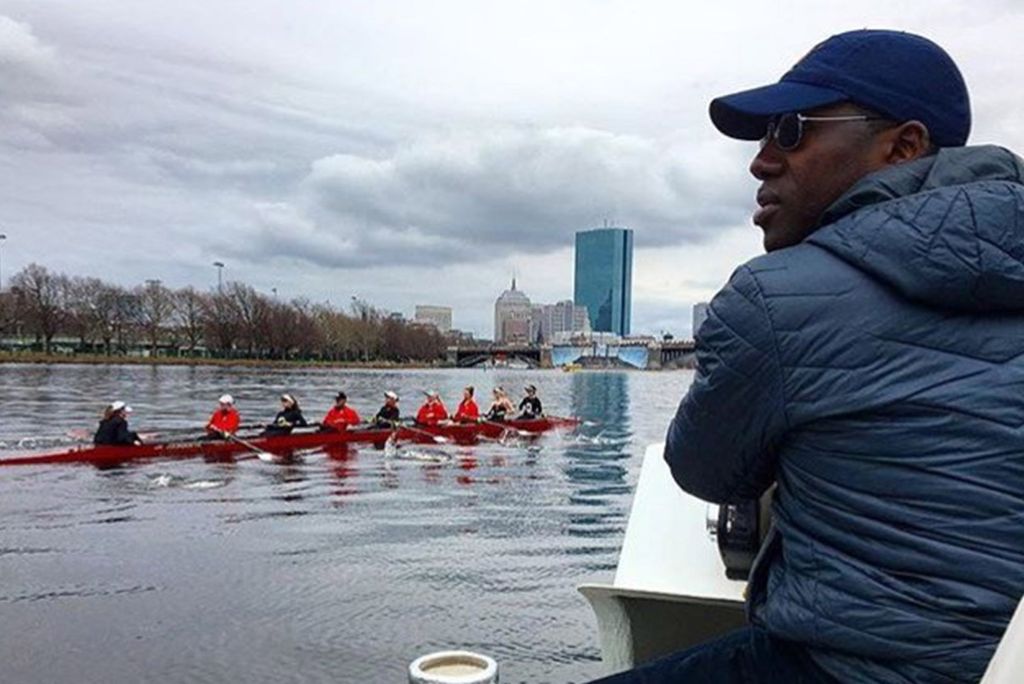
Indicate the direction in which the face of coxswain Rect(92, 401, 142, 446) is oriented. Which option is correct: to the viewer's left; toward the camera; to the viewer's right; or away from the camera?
to the viewer's right

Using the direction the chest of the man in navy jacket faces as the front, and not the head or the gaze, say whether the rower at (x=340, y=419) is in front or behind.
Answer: in front

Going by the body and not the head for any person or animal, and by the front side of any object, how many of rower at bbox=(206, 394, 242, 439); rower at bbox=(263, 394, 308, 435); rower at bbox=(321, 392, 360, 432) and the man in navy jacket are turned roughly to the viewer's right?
0

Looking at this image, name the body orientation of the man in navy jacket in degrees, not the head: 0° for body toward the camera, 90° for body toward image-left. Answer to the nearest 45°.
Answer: approximately 135°

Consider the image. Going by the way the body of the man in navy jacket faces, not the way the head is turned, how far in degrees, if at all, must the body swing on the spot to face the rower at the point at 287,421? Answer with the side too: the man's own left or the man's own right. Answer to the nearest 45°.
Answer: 0° — they already face them

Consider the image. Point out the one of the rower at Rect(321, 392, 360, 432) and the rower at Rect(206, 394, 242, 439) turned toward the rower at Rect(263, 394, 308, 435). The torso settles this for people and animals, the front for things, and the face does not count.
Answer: the rower at Rect(321, 392, 360, 432)

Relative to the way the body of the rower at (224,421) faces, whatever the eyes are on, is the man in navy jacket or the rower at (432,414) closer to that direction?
the man in navy jacket

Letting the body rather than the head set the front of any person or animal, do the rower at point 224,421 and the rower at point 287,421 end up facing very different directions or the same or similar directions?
same or similar directions

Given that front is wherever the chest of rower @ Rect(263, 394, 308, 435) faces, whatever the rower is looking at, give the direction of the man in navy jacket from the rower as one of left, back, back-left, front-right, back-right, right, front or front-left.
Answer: front-left

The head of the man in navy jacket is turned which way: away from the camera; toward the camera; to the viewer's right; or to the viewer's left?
to the viewer's left

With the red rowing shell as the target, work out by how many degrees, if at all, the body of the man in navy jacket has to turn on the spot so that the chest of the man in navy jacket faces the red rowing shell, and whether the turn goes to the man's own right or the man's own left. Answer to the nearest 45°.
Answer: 0° — they already face it

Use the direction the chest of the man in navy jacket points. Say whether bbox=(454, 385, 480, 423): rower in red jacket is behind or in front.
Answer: in front

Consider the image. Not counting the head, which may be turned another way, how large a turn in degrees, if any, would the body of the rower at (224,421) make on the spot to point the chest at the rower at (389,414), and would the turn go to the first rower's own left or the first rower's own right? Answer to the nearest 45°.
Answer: approximately 180°

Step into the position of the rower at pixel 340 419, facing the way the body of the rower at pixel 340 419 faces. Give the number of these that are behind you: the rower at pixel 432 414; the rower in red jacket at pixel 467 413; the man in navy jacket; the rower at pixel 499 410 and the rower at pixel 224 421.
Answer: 3

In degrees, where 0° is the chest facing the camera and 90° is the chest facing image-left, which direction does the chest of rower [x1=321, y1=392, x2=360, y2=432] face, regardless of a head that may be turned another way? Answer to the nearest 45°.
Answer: approximately 45°
